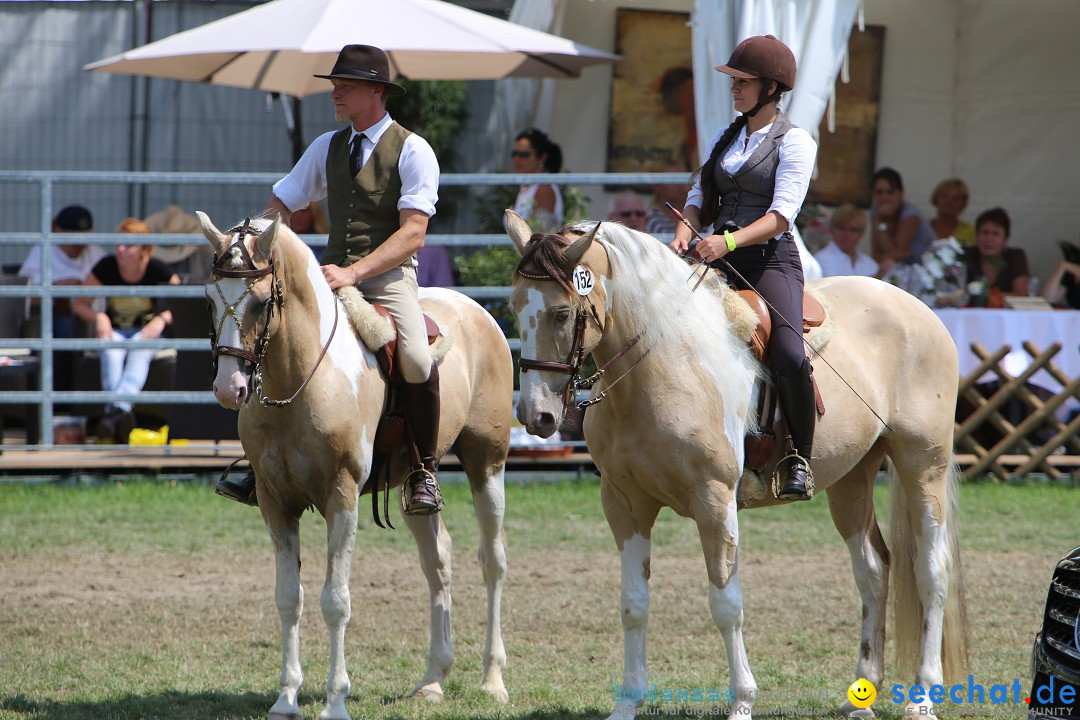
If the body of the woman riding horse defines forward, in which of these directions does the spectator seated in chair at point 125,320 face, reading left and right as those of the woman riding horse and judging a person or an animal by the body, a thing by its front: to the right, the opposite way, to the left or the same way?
to the left

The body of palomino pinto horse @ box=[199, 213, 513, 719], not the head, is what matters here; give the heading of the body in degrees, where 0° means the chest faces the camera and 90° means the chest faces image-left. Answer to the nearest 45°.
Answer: approximately 45°

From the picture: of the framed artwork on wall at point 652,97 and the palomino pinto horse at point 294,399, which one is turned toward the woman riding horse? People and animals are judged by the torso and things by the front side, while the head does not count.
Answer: the framed artwork on wall

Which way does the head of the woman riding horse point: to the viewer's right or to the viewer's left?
to the viewer's left

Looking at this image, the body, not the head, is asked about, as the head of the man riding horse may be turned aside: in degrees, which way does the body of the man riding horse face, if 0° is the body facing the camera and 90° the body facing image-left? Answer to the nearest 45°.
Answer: approximately 45°

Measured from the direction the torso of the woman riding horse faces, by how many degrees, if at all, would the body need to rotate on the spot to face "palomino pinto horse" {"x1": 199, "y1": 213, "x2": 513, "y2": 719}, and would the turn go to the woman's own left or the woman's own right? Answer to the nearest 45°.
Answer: approximately 45° to the woman's own right

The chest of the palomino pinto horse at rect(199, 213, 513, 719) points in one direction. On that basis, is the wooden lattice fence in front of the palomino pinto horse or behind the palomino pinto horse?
behind

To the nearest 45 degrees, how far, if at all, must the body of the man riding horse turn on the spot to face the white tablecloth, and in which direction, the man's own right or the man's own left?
approximately 180°

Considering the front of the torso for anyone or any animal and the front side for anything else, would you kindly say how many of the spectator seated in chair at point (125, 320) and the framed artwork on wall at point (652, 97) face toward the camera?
2

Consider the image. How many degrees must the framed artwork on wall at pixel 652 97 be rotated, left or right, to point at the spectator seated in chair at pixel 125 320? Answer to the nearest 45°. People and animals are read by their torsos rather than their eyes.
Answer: approximately 45° to its right

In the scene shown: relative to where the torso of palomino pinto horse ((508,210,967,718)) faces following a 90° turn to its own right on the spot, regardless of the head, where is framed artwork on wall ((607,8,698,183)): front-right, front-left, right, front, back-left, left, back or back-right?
front-right

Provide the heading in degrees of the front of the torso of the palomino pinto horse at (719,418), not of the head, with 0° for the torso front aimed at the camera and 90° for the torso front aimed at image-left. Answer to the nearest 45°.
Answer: approximately 45°

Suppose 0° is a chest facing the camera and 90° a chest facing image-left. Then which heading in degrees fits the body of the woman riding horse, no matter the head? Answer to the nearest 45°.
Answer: approximately 45°
